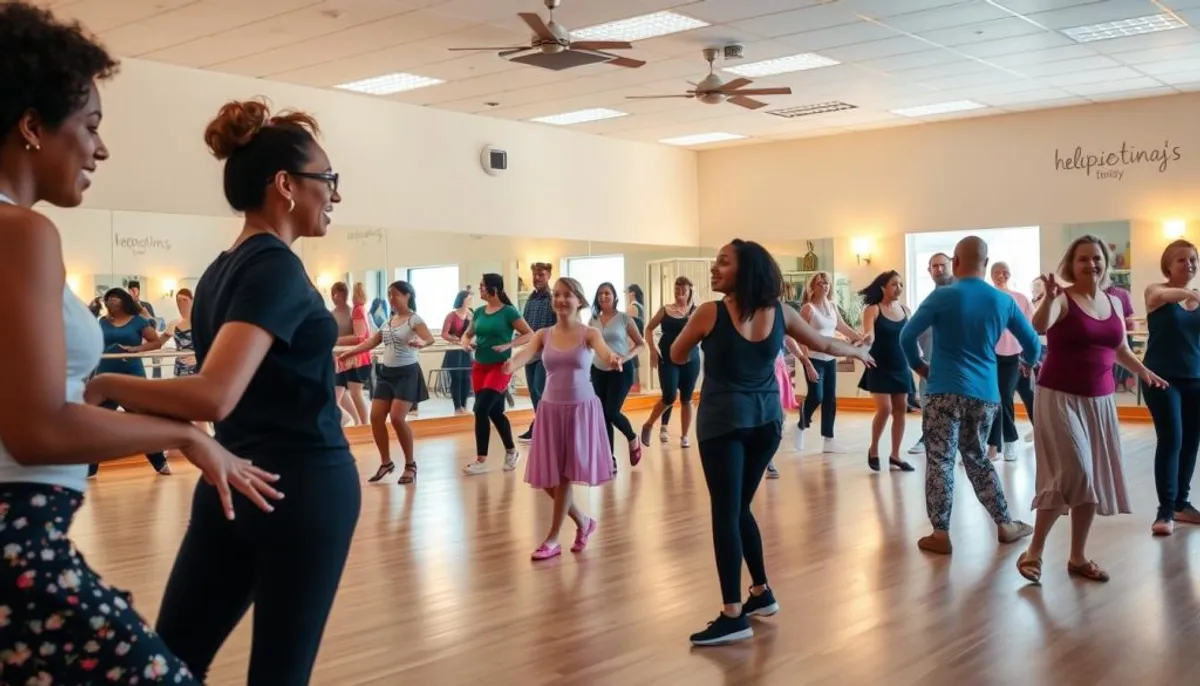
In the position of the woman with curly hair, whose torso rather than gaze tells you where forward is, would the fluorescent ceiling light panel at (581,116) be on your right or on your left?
on your left

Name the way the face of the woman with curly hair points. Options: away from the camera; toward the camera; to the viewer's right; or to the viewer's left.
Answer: to the viewer's right

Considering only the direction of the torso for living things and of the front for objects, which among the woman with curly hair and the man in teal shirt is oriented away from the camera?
the man in teal shirt

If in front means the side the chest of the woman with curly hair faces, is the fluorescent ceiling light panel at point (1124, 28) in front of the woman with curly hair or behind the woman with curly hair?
in front

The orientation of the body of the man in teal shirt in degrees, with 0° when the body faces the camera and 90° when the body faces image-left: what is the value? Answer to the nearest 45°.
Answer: approximately 180°

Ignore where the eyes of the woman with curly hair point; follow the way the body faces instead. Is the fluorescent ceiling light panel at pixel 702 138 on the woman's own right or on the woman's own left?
on the woman's own left

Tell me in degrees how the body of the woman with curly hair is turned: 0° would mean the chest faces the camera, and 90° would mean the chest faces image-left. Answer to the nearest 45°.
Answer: approximately 270°

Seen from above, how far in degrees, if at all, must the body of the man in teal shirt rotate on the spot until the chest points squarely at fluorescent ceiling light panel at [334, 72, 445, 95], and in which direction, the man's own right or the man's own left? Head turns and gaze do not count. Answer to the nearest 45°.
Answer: approximately 45° to the man's own left

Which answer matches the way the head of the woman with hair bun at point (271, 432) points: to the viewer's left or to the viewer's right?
to the viewer's right

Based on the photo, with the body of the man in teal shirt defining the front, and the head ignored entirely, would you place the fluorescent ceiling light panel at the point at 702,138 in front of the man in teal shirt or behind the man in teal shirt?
in front

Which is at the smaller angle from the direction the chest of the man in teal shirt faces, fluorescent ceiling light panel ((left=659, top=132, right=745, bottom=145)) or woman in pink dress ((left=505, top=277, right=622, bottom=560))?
the fluorescent ceiling light panel

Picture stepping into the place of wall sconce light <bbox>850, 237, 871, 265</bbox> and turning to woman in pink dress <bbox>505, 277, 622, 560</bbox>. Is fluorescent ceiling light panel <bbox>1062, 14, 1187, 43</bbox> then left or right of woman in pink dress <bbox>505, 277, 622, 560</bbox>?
left

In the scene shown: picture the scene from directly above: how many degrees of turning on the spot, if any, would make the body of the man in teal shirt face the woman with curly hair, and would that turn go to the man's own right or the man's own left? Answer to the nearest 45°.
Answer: approximately 180°

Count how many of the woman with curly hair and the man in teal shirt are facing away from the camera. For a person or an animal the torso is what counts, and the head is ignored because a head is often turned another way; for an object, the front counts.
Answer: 1
